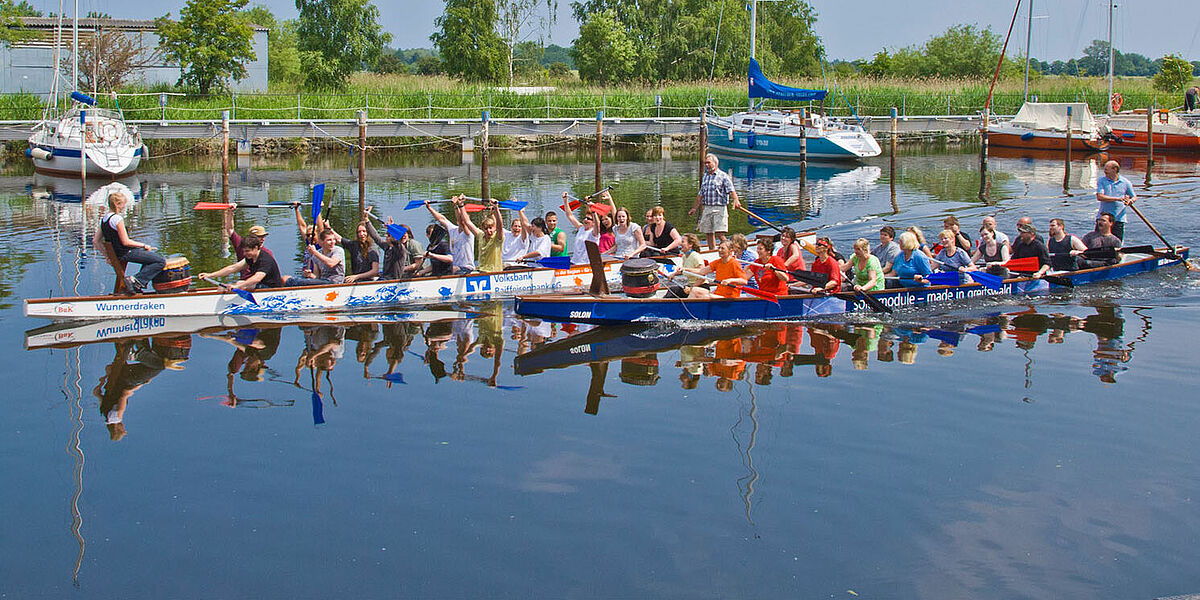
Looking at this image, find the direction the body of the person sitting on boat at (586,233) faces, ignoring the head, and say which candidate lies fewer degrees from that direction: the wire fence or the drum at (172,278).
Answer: the drum

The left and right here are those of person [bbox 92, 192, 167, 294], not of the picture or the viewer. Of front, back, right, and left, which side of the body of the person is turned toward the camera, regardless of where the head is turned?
right

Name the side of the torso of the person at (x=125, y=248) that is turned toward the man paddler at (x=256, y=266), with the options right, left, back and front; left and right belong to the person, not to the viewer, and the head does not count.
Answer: front

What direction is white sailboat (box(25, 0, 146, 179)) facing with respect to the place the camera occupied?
facing away from the viewer and to the left of the viewer

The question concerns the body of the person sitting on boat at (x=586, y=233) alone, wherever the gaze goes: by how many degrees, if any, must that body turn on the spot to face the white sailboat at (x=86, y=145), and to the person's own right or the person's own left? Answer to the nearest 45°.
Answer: approximately 90° to the person's own right

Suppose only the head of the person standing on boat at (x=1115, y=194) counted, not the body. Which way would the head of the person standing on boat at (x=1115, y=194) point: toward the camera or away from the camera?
toward the camera

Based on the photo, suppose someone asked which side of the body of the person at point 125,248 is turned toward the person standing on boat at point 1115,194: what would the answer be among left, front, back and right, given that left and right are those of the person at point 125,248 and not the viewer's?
front

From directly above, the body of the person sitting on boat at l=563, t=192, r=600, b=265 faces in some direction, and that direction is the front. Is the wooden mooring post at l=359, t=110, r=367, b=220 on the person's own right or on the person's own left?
on the person's own right

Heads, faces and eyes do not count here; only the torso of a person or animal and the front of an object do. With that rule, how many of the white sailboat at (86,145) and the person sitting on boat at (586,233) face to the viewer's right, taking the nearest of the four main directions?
0

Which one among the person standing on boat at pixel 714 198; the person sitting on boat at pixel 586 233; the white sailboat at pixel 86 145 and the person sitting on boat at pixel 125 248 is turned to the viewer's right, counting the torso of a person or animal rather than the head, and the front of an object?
the person sitting on boat at pixel 125 248

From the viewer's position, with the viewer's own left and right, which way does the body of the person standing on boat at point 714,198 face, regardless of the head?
facing the viewer and to the left of the viewer
